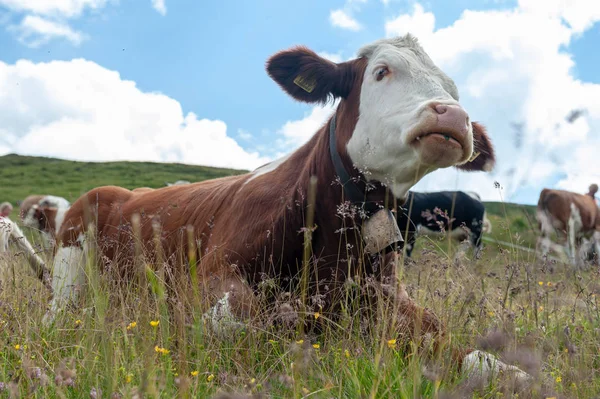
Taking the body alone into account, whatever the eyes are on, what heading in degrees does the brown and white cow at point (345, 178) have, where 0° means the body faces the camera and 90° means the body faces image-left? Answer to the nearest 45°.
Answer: approximately 315°

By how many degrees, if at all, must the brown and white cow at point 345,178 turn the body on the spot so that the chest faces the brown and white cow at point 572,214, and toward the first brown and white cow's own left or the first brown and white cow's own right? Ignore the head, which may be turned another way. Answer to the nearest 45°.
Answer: approximately 90° to the first brown and white cow's own left
